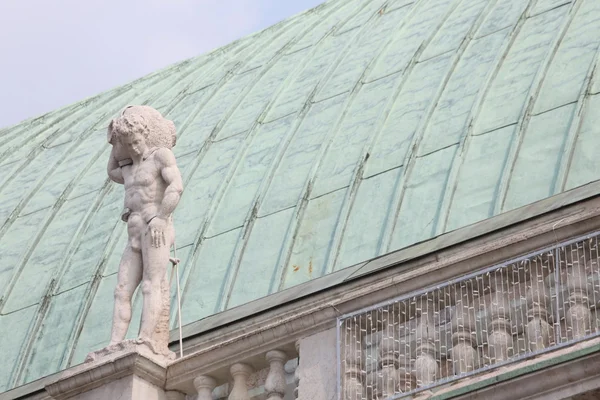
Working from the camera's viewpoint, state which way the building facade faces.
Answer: facing the viewer and to the left of the viewer
